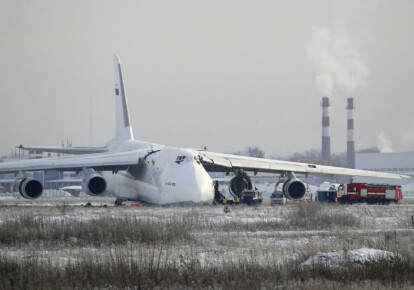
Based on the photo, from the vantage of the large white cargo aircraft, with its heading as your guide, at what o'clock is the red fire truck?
The red fire truck is roughly at 10 o'clock from the large white cargo aircraft.

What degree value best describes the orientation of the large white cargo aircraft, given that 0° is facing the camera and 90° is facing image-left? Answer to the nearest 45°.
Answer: approximately 315°
